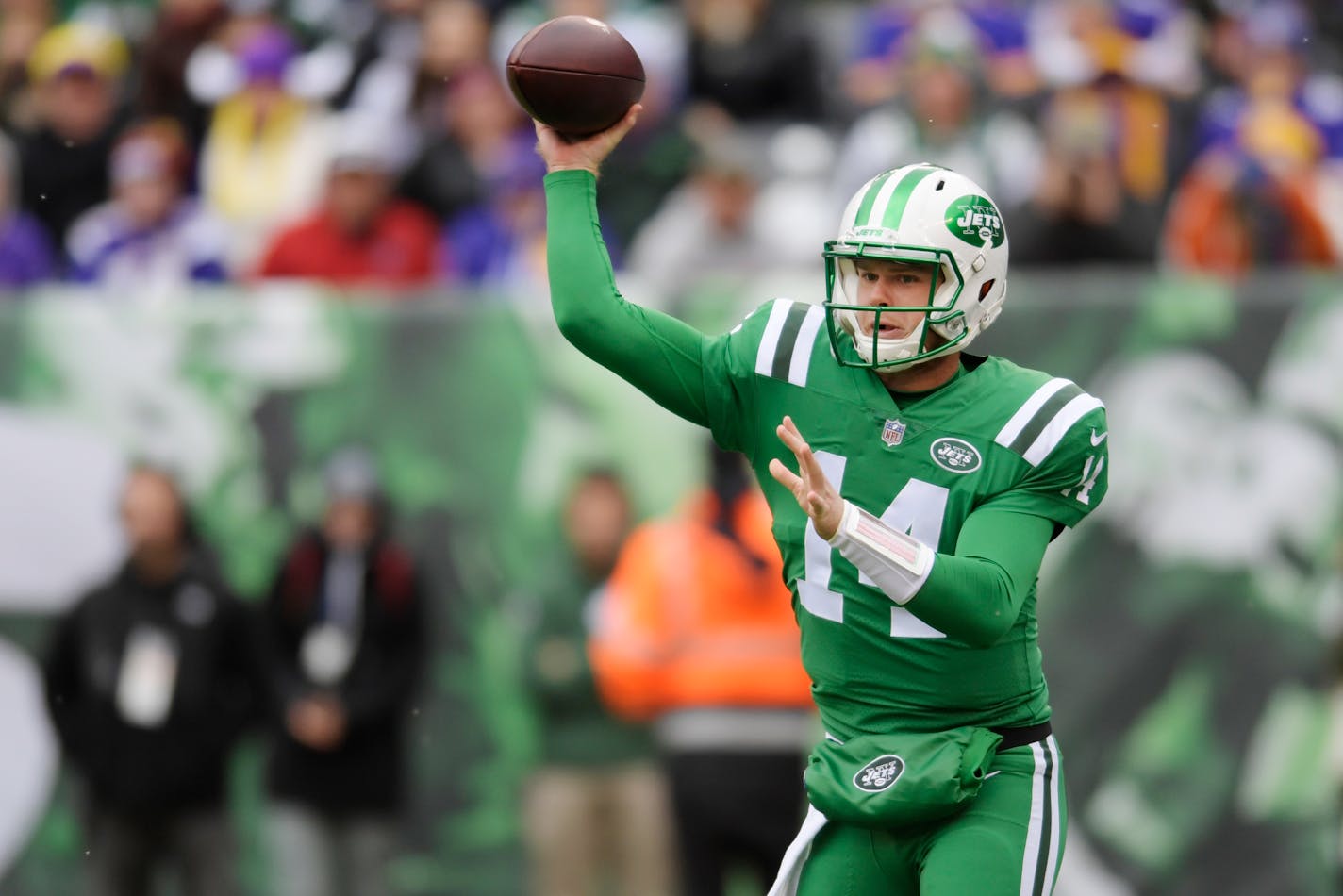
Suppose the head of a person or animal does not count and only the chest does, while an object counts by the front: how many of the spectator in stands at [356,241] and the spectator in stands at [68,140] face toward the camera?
2

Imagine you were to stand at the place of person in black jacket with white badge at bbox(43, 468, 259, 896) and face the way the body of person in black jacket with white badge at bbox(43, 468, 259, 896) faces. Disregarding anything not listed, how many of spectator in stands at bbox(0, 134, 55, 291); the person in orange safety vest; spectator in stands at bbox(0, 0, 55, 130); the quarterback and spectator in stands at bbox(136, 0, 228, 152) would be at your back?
3

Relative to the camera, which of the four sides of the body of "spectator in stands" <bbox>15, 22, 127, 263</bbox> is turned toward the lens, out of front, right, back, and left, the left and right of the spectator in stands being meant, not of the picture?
front

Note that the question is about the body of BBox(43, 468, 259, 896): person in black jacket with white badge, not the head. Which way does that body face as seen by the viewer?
toward the camera

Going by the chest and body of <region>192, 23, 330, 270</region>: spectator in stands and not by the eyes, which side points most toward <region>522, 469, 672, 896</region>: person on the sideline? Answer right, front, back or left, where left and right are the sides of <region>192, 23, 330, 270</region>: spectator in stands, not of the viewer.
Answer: front

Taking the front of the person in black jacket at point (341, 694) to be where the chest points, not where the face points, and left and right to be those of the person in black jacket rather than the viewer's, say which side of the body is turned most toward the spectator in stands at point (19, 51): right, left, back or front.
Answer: back

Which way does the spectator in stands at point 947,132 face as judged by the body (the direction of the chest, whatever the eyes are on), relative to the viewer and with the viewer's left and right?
facing the viewer

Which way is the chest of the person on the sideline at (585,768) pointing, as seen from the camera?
toward the camera

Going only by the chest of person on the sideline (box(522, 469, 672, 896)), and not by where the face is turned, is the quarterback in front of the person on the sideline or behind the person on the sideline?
in front

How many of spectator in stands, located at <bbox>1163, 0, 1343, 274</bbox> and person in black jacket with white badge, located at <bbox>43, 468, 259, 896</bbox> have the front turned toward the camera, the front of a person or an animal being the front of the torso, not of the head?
2

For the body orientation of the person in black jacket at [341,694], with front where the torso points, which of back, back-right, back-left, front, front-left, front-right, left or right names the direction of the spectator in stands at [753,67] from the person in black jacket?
back-left

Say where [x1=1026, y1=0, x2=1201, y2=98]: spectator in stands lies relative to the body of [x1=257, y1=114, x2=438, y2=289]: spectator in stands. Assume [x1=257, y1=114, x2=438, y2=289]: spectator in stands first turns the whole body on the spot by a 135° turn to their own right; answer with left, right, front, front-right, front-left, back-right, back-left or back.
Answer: back-right
